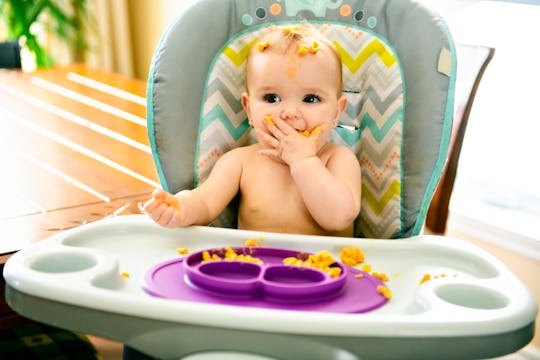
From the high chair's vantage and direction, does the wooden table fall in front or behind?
behind

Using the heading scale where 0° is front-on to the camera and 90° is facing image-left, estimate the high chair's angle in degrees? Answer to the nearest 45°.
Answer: approximately 0°

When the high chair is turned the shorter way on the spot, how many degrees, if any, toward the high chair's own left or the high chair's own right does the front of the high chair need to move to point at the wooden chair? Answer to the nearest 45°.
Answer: approximately 135° to the high chair's own left

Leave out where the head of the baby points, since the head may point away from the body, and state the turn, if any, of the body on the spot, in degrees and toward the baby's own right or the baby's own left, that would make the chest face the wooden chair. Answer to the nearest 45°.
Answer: approximately 135° to the baby's own left
